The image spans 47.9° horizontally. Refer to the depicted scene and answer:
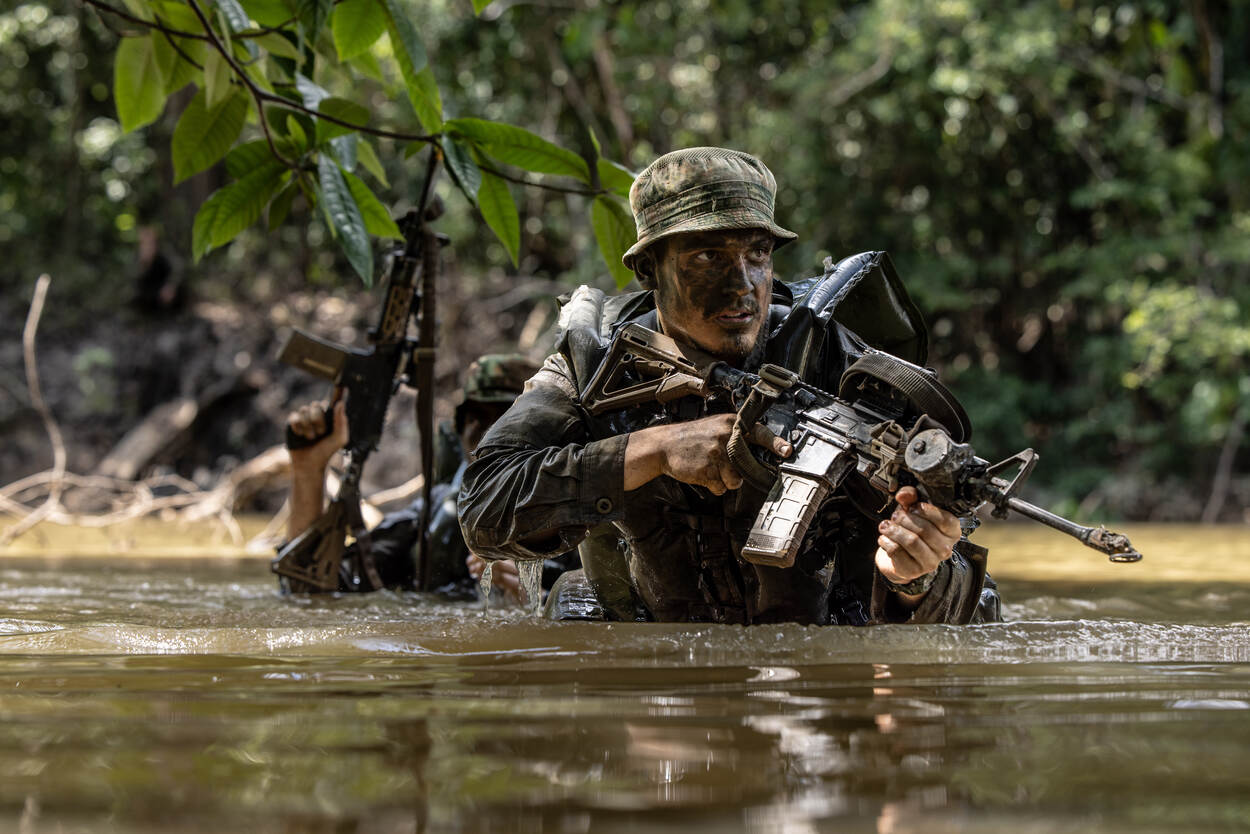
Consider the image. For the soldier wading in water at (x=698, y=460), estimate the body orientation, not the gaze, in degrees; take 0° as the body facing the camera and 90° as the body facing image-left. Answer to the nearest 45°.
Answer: approximately 0°

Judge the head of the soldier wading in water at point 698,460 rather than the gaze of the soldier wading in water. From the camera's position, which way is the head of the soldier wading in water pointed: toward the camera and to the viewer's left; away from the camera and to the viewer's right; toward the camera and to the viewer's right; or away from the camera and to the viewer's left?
toward the camera and to the viewer's right
